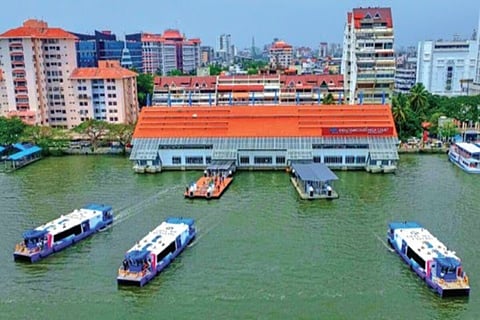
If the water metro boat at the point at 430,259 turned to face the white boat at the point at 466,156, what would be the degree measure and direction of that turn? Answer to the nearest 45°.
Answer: approximately 135° to its left

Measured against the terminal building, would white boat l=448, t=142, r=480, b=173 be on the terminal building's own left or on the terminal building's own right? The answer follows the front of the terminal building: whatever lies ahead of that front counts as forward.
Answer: on the terminal building's own left

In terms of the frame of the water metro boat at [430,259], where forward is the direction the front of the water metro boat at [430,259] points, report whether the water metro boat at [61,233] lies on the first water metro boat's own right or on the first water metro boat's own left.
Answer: on the first water metro boat's own right

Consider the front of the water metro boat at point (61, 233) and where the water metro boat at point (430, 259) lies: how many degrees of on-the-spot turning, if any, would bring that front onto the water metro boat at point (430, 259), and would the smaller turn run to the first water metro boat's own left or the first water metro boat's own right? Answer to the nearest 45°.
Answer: approximately 90° to the first water metro boat's own left

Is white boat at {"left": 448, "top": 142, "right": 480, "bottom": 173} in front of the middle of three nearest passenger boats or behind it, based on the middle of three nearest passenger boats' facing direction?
behind

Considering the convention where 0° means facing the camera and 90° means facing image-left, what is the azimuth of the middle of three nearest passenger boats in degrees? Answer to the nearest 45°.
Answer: approximately 45°

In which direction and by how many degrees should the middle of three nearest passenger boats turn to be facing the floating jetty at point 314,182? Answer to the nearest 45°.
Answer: approximately 180°
